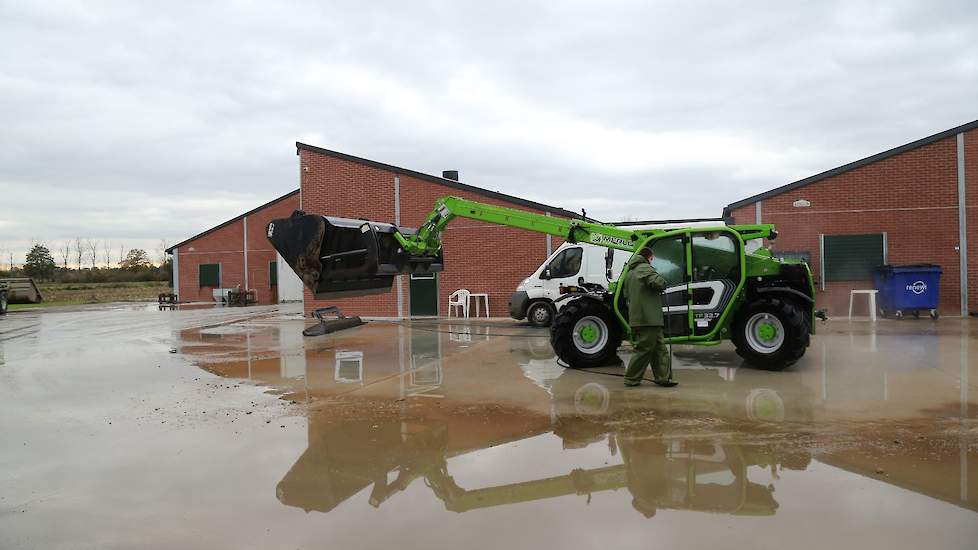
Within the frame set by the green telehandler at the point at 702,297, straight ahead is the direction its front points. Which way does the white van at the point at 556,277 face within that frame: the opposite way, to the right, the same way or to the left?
the same way

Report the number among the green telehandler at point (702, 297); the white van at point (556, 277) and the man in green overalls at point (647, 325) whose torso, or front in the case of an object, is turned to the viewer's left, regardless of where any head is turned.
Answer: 2

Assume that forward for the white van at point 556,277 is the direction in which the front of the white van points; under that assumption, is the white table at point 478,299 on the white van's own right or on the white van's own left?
on the white van's own right

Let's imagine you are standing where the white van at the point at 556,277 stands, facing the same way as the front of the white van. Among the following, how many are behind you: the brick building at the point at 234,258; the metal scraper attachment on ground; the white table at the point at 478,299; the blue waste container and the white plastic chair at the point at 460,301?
1

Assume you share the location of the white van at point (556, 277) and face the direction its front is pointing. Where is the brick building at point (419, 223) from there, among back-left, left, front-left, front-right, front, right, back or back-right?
front-right

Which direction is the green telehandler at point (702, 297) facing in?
to the viewer's left

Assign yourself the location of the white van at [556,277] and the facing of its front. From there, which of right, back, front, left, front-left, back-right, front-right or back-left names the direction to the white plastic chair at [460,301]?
front-right

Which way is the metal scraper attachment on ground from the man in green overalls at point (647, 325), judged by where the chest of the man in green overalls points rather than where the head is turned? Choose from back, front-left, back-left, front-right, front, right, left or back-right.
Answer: left

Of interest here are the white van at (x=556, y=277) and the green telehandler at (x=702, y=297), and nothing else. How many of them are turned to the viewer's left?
2

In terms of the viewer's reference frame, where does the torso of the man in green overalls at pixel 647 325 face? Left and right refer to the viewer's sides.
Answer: facing away from the viewer and to the right of the viewer

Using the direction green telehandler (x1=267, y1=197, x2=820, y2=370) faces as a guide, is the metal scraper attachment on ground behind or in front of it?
in front

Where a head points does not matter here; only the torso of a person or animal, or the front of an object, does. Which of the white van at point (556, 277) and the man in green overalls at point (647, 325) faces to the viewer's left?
the white van
